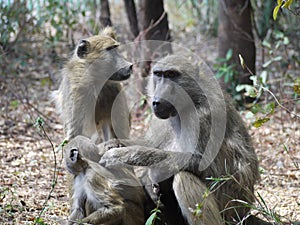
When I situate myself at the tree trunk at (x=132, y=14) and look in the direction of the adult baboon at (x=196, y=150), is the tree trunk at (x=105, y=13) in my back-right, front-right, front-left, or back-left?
back-right

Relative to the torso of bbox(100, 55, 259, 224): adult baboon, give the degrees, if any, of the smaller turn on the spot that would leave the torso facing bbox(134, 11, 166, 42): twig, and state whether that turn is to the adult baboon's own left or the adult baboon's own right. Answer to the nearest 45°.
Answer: approximately 135° to the adult baboon's own right

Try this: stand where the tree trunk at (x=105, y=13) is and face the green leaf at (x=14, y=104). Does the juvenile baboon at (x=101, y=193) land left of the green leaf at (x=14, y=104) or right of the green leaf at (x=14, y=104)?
left

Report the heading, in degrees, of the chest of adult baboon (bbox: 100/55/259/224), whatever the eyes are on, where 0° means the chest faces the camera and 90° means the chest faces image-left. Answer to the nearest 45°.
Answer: approximately 45°

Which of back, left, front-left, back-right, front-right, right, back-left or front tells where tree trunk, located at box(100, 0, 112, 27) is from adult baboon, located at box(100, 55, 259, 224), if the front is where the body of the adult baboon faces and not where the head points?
back-right
